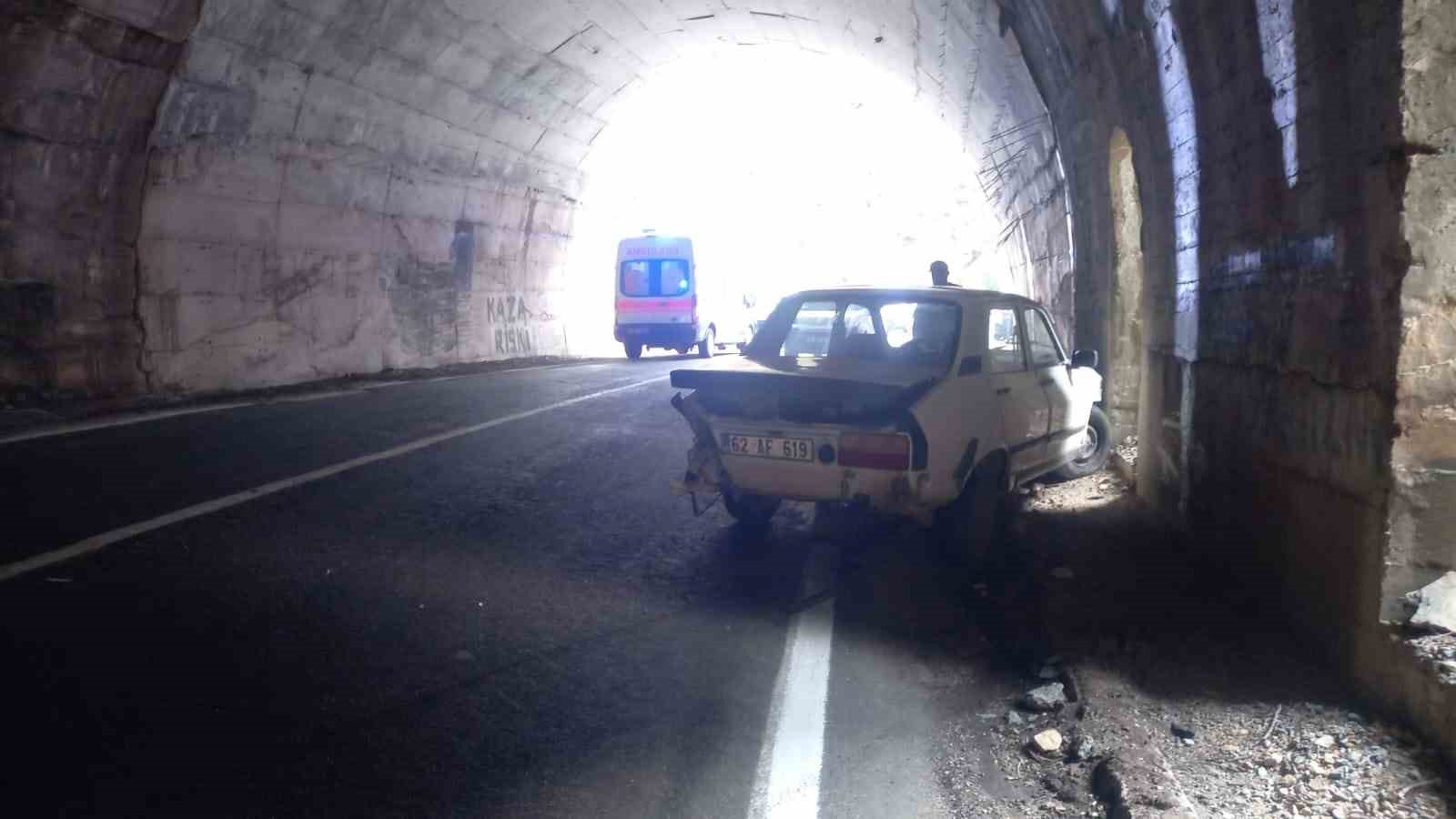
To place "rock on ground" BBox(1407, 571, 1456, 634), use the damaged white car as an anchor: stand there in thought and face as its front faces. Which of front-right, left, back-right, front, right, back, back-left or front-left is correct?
right

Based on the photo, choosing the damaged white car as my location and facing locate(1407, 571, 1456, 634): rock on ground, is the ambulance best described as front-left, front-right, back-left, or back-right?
back-left

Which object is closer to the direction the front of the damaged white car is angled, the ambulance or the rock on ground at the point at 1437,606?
the ambulance

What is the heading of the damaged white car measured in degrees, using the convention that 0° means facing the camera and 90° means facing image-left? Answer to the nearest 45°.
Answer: approximately 225°

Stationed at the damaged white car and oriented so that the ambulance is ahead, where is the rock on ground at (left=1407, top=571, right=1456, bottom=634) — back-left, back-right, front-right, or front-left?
back-right
